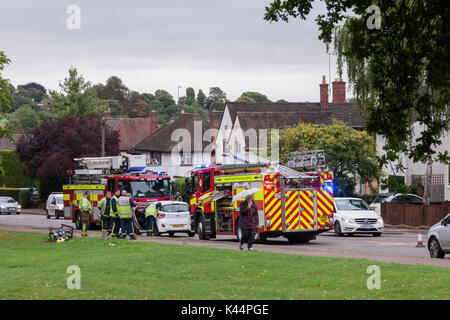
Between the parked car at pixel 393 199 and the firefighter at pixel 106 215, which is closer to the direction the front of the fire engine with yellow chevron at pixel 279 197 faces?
the firefighter

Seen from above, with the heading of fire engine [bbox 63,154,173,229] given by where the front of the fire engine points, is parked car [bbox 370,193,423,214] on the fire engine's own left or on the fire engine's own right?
on the fire engine's own left

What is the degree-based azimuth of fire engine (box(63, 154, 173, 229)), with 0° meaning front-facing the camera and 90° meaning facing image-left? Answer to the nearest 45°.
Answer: approximately 315°

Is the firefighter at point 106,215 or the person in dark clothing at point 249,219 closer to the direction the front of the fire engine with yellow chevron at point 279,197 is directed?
the firefighter

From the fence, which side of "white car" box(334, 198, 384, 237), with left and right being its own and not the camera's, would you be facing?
left

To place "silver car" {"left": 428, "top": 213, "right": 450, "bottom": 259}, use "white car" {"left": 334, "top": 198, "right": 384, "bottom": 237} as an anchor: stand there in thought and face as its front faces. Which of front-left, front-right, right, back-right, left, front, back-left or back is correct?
front-right

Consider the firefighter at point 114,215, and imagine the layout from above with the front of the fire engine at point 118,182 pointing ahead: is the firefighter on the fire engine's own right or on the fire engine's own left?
on the fire engine's own right

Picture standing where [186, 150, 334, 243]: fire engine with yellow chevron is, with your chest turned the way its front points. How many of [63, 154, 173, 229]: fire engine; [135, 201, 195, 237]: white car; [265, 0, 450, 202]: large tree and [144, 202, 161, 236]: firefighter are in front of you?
3

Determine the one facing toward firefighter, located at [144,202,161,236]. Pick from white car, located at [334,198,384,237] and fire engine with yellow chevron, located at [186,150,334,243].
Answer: the fire engine with yellow chevron

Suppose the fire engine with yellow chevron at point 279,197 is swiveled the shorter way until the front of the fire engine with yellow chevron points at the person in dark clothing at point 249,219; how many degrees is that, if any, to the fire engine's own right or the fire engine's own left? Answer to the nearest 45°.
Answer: approximately 135° to the fire engine's own left

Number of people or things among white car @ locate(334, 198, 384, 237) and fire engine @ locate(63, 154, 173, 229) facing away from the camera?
0

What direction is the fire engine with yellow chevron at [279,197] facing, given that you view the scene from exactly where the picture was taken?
facing away from the viewer and to the left of the viewer

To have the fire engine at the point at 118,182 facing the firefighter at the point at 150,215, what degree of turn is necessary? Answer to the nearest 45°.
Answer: approximately 45° to its right
